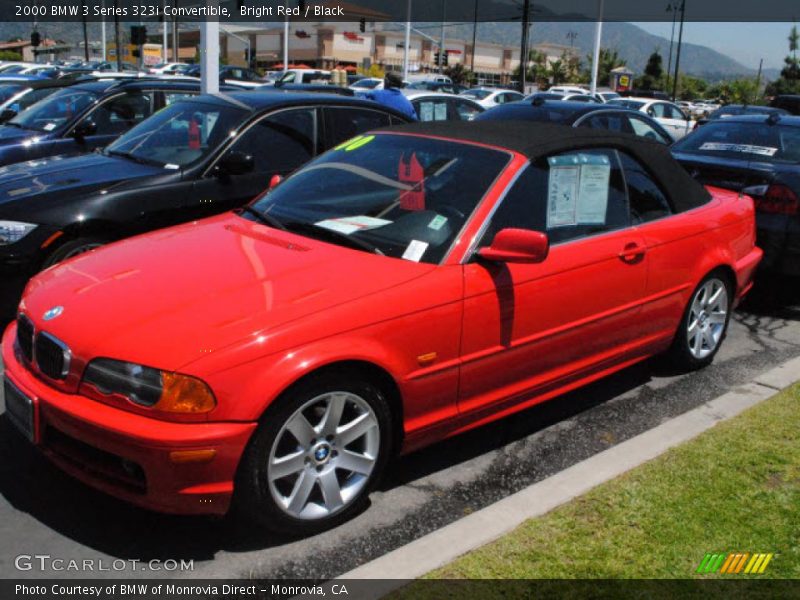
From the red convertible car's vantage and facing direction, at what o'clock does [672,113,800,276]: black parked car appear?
The black parked car is roughly at 6 o'clock from the red convertible car.

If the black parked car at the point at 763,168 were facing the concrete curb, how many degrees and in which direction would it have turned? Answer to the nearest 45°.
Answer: approximately 135° to its right

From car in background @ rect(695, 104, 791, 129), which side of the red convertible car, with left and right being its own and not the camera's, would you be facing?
back

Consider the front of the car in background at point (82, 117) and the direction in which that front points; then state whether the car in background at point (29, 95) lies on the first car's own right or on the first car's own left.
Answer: on the first car's own right

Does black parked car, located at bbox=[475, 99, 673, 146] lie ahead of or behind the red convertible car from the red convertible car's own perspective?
behind

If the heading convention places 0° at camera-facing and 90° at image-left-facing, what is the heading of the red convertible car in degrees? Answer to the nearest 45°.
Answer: approximately 45°

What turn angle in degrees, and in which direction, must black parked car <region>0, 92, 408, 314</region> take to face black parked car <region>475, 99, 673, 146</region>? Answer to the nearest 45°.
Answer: approximately 180°

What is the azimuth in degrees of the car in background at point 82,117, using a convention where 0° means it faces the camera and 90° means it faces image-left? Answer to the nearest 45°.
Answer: approximately 45°

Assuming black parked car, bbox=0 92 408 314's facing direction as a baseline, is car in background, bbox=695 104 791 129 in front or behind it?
behind

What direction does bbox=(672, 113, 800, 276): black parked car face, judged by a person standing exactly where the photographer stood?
facing away from the viewer and to the right of the viewer
